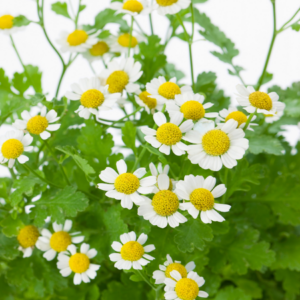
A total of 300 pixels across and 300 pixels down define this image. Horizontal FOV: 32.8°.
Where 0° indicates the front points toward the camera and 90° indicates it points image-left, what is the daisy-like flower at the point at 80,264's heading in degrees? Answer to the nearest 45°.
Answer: approximately 0°

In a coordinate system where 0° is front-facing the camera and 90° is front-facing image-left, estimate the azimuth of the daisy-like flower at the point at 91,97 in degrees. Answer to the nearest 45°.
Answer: approximately 0°
